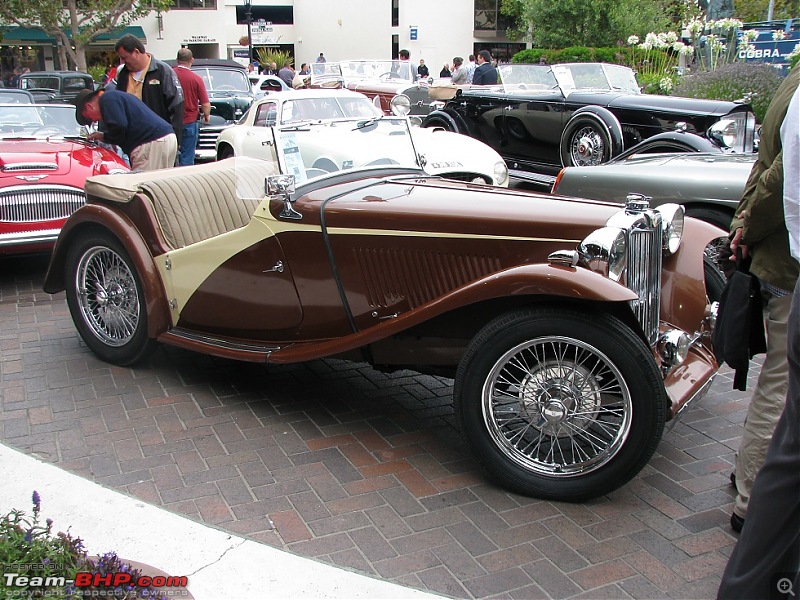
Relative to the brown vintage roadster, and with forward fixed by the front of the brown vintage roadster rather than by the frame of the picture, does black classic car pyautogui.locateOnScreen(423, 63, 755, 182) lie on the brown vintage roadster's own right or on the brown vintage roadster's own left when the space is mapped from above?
on the brown vintage roadster's own left

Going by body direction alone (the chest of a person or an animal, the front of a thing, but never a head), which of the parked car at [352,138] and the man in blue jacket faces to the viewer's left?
the man in blue jacket

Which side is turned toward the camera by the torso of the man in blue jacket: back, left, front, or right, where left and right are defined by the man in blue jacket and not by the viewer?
left

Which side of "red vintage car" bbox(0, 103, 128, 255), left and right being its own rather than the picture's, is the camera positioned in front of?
front

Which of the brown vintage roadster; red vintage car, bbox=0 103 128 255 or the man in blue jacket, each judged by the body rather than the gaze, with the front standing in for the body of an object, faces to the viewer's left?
the man in blue jacket

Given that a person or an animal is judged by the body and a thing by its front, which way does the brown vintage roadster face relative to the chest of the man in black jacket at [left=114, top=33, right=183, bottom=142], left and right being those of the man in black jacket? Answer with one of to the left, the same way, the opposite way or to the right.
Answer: to the left

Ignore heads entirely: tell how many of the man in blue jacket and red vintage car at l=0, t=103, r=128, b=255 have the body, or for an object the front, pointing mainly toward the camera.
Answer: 1

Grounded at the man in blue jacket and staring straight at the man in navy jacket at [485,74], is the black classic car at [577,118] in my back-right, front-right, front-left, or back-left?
front-right

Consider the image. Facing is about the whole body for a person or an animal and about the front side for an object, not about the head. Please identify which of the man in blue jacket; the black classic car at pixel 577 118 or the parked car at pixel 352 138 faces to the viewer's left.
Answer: the man in blue jacket

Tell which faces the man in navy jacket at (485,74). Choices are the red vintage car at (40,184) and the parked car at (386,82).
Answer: the parked car

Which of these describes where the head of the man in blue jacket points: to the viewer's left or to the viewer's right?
to the viewer's left

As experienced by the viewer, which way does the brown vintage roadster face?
facing the viewer and to the right of the viewer

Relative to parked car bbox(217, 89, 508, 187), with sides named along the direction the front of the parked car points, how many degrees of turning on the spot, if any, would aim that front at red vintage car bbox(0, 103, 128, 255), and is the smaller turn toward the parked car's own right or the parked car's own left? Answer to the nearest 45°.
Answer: approximately 90° to the parked car's own right

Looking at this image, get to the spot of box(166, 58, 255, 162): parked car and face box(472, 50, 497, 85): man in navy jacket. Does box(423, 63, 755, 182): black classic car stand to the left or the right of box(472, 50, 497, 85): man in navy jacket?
right

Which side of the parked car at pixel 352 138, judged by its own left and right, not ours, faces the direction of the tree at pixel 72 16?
back

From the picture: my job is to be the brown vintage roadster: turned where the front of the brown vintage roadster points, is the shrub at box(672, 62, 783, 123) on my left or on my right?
on my left

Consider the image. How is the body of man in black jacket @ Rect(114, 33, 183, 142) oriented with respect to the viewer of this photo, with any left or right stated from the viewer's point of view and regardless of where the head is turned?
facing the viewer and to the left of the viewer

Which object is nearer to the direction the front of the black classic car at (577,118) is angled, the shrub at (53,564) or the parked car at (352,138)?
the shrub

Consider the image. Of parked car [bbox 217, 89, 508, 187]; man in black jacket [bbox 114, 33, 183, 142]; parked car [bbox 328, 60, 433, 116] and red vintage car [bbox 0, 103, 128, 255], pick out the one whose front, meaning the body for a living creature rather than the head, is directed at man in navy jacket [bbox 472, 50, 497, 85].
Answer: parked car [bbox 328, 60, 433, 116]

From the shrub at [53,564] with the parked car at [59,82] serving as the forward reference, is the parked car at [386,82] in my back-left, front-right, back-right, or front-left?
front-right

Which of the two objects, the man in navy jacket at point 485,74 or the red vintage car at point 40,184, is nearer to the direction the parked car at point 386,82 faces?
the man in navy jacket
